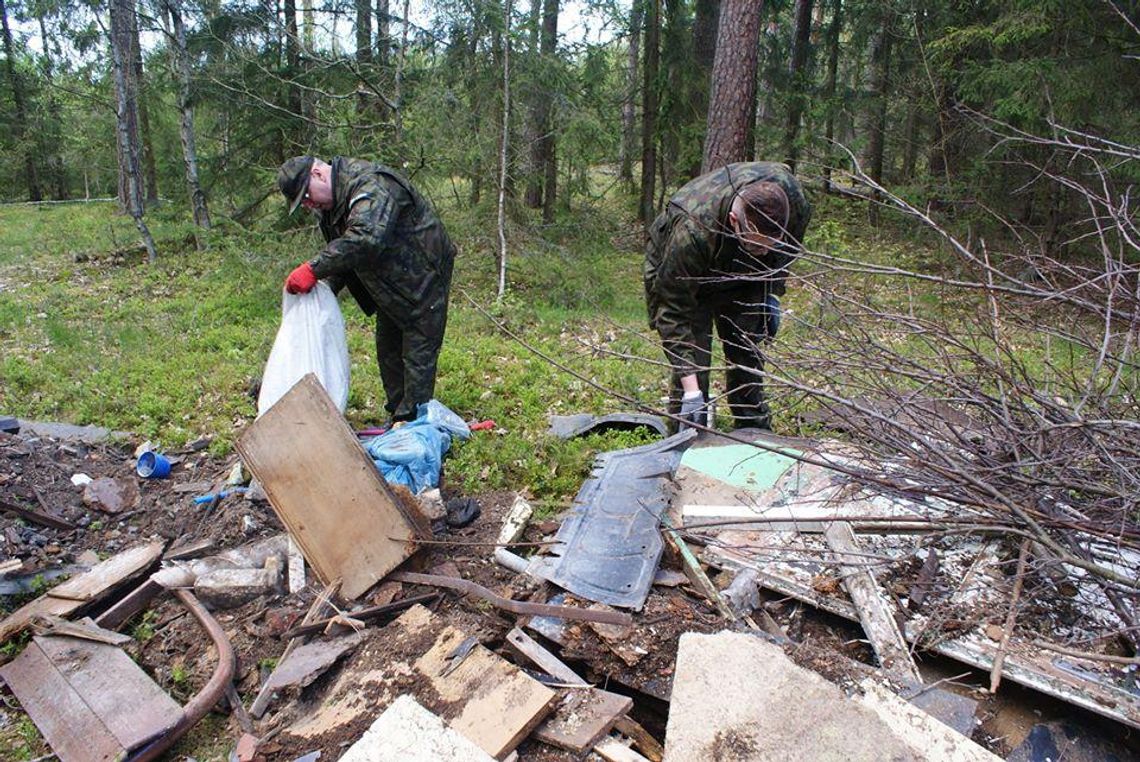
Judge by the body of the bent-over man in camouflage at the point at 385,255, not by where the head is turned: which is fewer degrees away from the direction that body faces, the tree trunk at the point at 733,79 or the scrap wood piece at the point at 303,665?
the scrap wood piece

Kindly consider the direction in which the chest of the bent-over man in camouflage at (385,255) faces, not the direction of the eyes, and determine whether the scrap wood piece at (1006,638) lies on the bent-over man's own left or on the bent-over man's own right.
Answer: on the bent-over man's own left

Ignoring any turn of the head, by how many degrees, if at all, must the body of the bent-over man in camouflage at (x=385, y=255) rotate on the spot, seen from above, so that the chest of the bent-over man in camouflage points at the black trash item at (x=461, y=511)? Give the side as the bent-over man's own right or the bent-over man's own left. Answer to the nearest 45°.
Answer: approximately 90° to the bent-over man's own left

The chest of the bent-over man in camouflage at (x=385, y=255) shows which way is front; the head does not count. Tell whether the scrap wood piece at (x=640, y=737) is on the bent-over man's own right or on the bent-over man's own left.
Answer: on the bent-over man's own left

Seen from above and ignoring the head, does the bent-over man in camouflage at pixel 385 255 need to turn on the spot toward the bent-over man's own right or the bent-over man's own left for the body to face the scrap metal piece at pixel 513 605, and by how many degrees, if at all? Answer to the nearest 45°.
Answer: approximately 90° to the bent-over man's own left

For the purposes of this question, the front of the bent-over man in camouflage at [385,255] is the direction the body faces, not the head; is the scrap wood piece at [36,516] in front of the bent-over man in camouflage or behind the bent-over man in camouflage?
in front

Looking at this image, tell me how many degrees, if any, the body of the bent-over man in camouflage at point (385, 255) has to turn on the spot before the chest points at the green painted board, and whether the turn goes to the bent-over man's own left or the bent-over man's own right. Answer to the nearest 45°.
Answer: approximately 135° to the bent-over man's own left

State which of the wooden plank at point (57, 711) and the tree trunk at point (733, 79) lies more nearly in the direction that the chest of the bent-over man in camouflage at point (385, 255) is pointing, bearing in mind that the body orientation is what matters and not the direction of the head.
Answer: the wooden plank

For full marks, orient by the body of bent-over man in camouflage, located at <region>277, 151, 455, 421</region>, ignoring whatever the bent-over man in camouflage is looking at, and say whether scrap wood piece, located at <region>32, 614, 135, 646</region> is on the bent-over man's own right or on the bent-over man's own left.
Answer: on the bent-over man's own left

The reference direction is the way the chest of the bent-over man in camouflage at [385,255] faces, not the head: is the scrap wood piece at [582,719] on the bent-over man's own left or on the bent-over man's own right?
on the bent-over man's own left

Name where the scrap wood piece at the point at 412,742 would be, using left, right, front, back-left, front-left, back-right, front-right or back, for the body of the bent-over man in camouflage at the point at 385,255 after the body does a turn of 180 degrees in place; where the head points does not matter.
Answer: right

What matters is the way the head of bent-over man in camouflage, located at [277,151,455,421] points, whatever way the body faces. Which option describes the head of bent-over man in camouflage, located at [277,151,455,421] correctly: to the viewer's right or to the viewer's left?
to the viewer's left

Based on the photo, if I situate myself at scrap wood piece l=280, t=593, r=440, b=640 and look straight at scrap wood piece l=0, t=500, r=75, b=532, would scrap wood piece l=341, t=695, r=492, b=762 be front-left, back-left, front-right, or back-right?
back-left

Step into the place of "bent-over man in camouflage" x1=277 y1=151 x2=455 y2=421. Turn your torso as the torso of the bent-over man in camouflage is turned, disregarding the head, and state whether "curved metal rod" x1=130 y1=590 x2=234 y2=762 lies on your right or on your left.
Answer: on your left

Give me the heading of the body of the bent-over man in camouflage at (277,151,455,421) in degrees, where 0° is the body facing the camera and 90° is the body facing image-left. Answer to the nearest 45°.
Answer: approximately 90°

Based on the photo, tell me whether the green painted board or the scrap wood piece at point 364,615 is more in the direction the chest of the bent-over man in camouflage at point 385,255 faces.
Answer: the scrap wood piece

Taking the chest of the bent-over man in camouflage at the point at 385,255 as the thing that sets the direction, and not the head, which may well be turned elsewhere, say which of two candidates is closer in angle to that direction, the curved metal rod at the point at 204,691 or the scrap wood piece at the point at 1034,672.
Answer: the curved metal rod

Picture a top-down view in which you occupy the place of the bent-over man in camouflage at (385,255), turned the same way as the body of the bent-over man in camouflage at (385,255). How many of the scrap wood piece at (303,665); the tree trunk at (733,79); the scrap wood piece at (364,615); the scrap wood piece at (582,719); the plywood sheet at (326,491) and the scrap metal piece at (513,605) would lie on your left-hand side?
5
